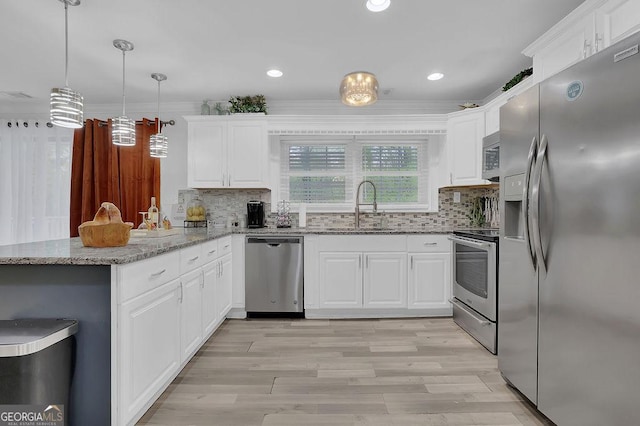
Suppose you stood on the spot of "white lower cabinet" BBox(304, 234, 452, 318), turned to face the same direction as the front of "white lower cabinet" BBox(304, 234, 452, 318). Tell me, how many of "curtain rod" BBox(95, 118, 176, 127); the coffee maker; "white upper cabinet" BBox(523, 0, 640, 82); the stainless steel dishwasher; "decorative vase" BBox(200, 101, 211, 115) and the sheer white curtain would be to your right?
5

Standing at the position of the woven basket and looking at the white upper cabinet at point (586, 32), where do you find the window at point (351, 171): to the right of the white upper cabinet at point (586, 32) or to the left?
left

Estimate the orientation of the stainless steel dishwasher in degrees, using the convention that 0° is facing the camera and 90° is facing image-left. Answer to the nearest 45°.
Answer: approximately 0°

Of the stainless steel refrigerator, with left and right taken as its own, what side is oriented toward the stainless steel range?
right

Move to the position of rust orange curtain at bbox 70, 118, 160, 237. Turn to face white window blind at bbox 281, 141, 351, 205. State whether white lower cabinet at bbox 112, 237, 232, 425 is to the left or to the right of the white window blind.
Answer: right

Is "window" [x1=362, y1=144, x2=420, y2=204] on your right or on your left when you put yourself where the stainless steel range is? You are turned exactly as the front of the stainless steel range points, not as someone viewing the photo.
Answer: on your right

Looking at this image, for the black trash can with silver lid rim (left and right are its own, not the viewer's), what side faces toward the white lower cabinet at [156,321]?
left

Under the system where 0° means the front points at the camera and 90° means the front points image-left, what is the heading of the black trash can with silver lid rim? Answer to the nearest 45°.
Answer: approximately 0°
